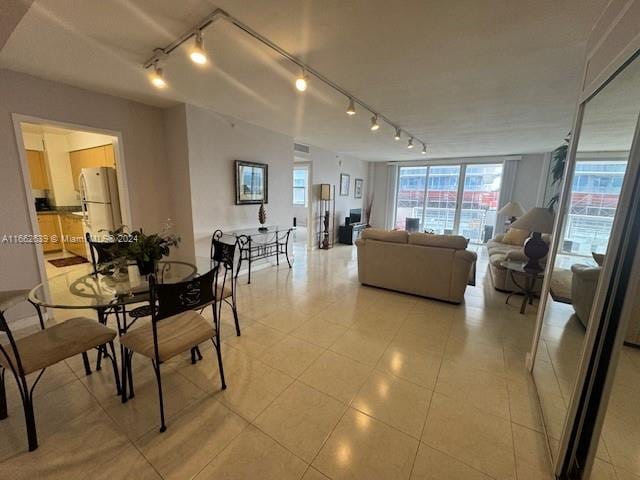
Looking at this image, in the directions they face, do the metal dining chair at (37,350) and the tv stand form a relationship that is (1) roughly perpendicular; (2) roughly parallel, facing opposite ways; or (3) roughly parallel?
roughly perpendicular

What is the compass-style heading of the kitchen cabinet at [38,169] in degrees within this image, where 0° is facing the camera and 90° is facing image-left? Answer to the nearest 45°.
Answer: approximately 315°

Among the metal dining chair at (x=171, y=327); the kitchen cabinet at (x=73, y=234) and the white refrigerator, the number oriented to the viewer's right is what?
0

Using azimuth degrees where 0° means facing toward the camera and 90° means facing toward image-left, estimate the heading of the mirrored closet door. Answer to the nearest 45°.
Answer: approximately 90°

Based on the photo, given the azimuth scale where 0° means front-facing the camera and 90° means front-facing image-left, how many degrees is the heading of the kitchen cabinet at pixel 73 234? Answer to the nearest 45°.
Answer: approximately 45°

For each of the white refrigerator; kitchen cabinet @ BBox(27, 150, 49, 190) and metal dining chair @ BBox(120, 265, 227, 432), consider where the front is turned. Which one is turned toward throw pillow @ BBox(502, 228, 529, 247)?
the kitchen cabinet

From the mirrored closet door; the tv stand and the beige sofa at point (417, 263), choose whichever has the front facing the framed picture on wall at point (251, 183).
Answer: the mirrored closet door

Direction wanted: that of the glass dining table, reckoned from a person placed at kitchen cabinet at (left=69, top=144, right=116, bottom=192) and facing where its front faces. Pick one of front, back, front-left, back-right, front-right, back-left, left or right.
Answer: front-left

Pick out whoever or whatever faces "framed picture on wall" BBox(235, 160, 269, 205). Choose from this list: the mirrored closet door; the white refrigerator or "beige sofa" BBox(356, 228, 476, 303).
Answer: the mirrored closet door

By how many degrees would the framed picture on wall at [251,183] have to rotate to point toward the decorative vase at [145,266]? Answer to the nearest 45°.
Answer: approximately 45° to its right

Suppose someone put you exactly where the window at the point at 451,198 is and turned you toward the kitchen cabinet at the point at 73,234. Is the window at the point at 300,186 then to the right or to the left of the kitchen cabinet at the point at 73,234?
right

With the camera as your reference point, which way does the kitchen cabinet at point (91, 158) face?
facing the viewer and to the left of the viewer

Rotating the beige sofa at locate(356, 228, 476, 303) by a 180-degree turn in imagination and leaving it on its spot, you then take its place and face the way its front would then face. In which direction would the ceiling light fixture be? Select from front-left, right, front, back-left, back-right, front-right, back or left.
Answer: front

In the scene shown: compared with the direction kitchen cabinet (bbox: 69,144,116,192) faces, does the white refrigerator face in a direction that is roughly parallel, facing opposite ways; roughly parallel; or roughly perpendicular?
roughly parallel
